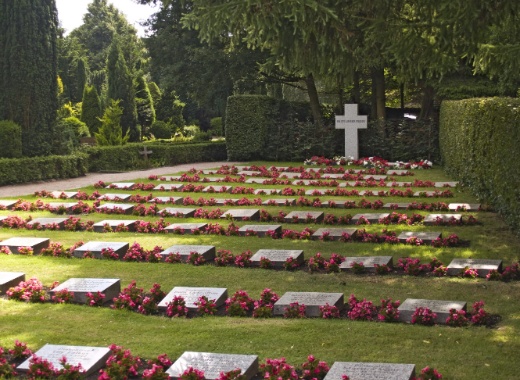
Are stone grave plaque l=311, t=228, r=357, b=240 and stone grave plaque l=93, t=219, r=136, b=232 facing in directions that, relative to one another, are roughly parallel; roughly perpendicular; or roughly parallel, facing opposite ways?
roughly parallel

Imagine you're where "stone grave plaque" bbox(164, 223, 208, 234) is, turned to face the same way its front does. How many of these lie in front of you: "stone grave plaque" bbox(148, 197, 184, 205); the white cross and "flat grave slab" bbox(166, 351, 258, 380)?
1

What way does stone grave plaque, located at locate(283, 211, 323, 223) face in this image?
toward the camera

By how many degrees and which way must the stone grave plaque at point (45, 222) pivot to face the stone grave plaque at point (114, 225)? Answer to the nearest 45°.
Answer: approximately 45° to its left

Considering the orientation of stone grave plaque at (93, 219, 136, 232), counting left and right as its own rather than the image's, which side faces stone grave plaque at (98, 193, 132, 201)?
back

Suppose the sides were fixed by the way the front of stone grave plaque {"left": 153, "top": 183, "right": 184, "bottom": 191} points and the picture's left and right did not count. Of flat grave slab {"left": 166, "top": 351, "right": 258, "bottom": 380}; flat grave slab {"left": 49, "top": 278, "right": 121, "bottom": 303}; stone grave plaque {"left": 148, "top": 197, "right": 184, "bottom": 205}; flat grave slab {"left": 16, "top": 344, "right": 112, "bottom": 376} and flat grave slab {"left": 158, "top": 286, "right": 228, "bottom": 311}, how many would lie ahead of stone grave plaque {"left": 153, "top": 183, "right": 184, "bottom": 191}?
5

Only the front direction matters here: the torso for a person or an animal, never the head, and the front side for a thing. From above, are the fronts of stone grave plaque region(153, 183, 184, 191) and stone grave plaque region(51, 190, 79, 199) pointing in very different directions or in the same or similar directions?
same or similar directions

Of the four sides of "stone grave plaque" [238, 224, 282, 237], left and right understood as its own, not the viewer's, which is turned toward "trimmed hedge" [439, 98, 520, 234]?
left

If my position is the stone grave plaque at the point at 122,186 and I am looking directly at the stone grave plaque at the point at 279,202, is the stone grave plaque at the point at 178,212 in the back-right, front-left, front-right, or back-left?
front-right

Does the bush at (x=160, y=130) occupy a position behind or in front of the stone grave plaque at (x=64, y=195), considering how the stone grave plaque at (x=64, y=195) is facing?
behind

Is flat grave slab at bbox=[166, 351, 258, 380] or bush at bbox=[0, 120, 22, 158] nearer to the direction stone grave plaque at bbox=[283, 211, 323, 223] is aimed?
the flat grave slab

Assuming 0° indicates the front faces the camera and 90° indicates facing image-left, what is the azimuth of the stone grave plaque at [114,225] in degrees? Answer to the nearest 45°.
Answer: approximately 0°

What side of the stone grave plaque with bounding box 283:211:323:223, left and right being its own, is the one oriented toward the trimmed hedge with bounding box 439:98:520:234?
left

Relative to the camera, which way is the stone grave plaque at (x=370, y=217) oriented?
toward the camera

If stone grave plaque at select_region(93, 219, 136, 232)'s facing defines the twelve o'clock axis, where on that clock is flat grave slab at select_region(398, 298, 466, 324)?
The flat grave slab is roughly at 11 o'clock from the stone grave plaque.

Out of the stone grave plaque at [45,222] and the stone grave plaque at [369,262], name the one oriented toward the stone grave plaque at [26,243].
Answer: the stone grave plaque at [45,222]

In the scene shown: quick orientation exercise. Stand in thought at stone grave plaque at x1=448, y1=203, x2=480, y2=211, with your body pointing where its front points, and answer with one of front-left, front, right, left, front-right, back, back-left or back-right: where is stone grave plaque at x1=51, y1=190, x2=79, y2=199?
right
